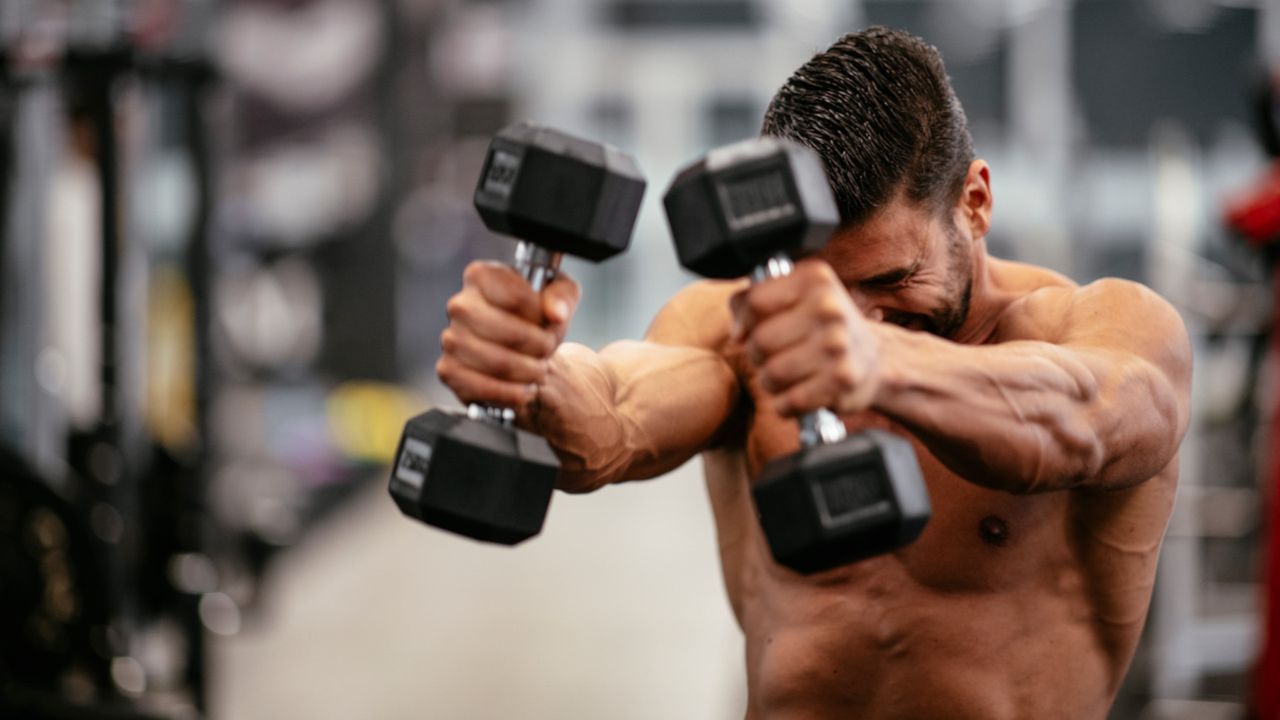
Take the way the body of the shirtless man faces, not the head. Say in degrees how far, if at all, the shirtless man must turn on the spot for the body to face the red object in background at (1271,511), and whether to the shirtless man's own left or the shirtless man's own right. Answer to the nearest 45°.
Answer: approximately 180°

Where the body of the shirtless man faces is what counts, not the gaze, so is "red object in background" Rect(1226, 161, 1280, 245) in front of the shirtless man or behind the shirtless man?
behind

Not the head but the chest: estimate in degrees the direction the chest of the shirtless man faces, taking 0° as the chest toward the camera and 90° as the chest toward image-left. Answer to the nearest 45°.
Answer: approximately 45°
